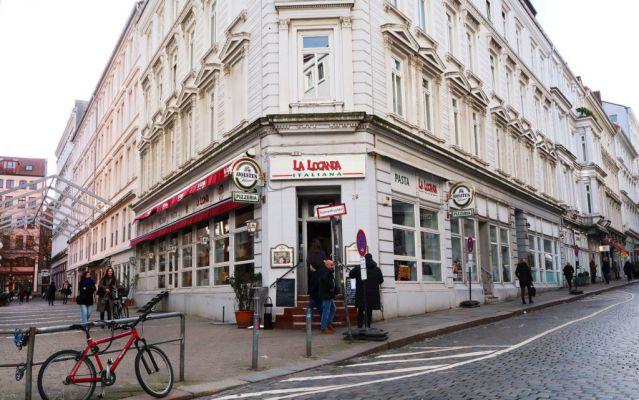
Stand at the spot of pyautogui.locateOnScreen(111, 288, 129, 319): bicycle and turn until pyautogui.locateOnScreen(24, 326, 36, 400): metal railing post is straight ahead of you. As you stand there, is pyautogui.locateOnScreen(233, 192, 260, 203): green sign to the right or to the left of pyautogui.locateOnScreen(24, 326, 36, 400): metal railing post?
left

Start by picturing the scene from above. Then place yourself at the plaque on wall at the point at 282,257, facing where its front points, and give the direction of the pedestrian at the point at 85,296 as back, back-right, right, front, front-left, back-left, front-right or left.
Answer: right

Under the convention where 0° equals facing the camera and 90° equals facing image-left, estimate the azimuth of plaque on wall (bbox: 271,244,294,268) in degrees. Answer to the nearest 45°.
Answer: approximately 0°

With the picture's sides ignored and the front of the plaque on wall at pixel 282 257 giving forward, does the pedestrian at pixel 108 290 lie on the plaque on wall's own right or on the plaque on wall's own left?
on the plaque on wall's own right

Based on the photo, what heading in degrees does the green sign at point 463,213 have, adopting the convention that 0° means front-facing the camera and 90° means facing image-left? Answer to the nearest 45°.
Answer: approximately 0°

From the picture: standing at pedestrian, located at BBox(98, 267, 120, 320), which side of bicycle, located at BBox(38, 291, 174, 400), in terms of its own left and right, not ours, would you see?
left

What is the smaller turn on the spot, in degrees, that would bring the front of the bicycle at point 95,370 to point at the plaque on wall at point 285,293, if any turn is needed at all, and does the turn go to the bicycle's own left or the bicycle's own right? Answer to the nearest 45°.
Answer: approximately 45° to the bicycle's own left
